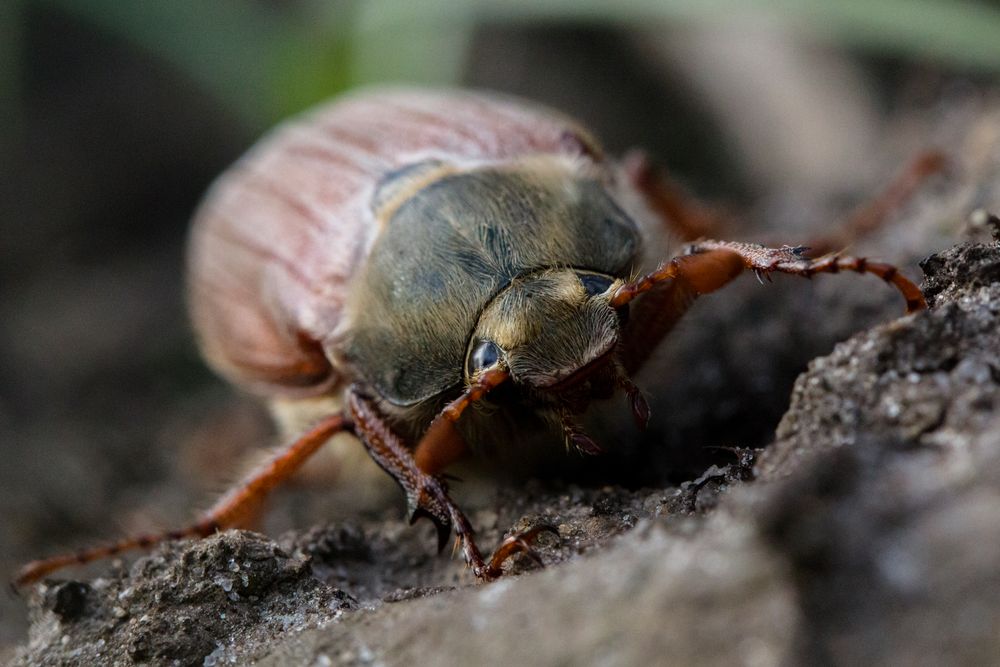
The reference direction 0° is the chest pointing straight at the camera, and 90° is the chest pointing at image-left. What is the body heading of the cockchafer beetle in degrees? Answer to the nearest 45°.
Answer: approximately 315°
